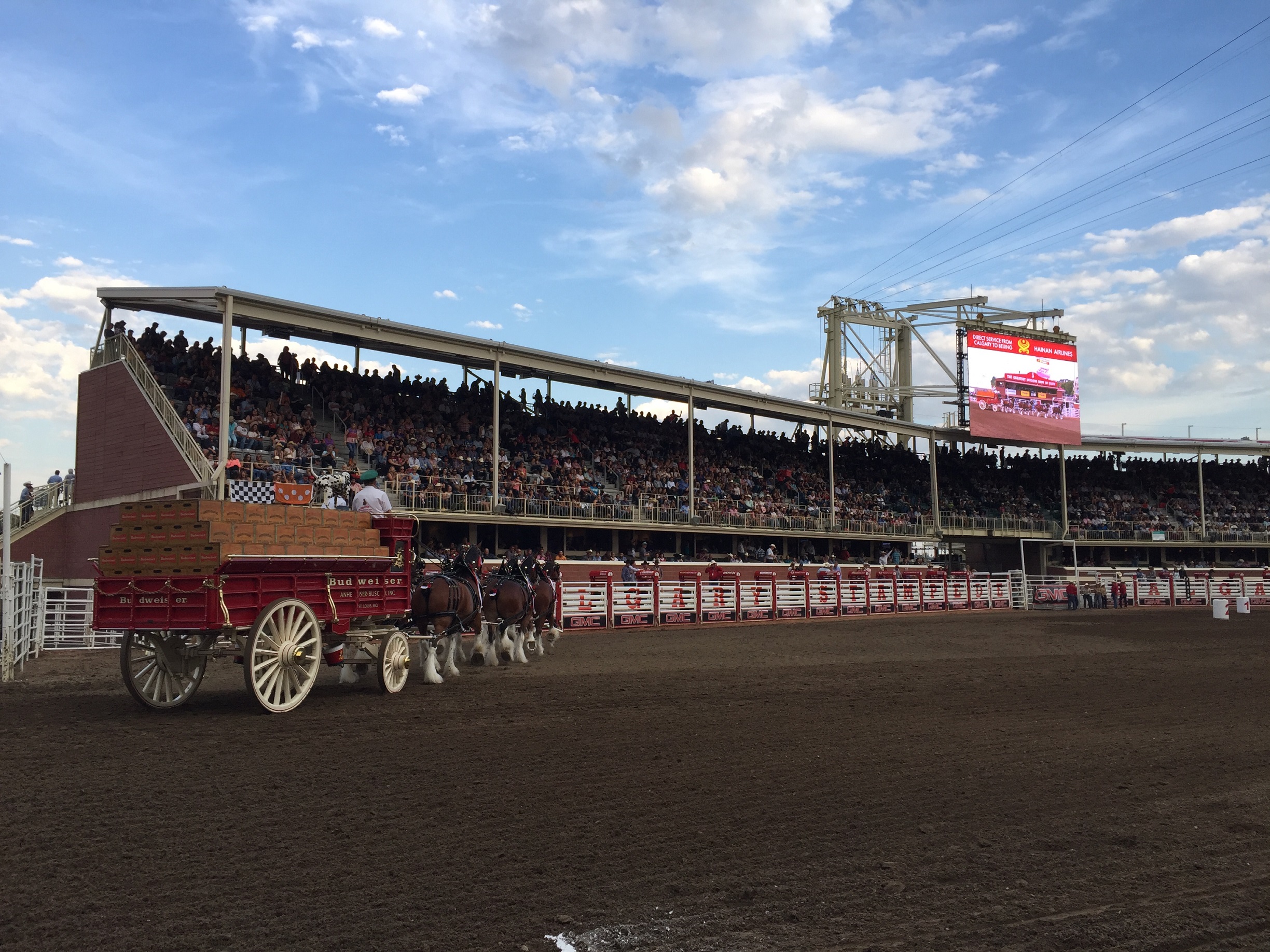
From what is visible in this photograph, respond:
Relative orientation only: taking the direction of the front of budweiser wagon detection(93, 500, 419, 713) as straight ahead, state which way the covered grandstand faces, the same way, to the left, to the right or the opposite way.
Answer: to the right

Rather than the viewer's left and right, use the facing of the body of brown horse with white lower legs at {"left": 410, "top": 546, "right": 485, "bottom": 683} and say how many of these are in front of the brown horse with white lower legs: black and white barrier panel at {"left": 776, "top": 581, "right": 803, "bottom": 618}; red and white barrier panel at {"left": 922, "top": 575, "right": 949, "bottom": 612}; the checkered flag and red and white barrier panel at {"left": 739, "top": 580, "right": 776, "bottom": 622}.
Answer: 3

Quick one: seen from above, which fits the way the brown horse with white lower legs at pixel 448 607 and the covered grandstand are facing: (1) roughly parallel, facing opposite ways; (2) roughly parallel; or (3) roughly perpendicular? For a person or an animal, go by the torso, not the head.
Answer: roughly perpendicular

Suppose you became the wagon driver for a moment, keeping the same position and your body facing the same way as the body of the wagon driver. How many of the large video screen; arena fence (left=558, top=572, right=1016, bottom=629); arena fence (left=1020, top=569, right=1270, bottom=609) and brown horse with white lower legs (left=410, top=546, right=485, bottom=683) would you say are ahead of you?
4

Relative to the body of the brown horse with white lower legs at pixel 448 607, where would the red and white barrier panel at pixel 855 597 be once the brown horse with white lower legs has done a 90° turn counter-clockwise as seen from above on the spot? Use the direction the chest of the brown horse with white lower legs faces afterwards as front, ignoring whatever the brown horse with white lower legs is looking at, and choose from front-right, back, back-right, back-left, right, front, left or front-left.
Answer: right

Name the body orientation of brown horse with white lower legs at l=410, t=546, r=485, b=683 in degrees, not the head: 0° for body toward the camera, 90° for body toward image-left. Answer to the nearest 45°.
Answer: approximately 225°

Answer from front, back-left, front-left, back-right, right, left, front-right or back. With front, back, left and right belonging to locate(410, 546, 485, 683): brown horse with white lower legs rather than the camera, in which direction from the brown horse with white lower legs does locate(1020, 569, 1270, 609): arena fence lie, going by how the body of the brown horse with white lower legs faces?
front

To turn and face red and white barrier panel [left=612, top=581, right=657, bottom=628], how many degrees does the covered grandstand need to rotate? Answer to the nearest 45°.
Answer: approximately 45° to its right

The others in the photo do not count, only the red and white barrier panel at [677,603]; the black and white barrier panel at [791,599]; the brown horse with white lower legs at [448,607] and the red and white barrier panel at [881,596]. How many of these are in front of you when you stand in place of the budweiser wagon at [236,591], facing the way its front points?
4

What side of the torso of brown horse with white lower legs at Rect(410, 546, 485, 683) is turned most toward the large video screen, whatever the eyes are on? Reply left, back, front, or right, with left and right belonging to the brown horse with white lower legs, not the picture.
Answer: front

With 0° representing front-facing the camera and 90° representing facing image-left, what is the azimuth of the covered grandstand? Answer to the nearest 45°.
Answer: approximately 315°

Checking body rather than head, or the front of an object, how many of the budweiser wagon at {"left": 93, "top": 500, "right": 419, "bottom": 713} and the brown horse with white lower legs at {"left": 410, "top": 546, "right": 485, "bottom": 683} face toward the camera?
0

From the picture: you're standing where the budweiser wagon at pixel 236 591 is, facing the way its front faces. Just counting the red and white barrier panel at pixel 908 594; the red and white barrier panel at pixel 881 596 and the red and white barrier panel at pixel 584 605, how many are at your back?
0

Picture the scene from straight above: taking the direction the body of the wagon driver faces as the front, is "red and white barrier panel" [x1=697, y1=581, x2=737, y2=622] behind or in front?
in front

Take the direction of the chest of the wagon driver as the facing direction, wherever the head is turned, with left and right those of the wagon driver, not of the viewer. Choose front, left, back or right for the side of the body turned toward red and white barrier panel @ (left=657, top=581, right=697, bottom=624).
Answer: front

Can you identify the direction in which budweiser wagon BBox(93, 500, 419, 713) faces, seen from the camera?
facing away from the viewer and to the right of the viewer
